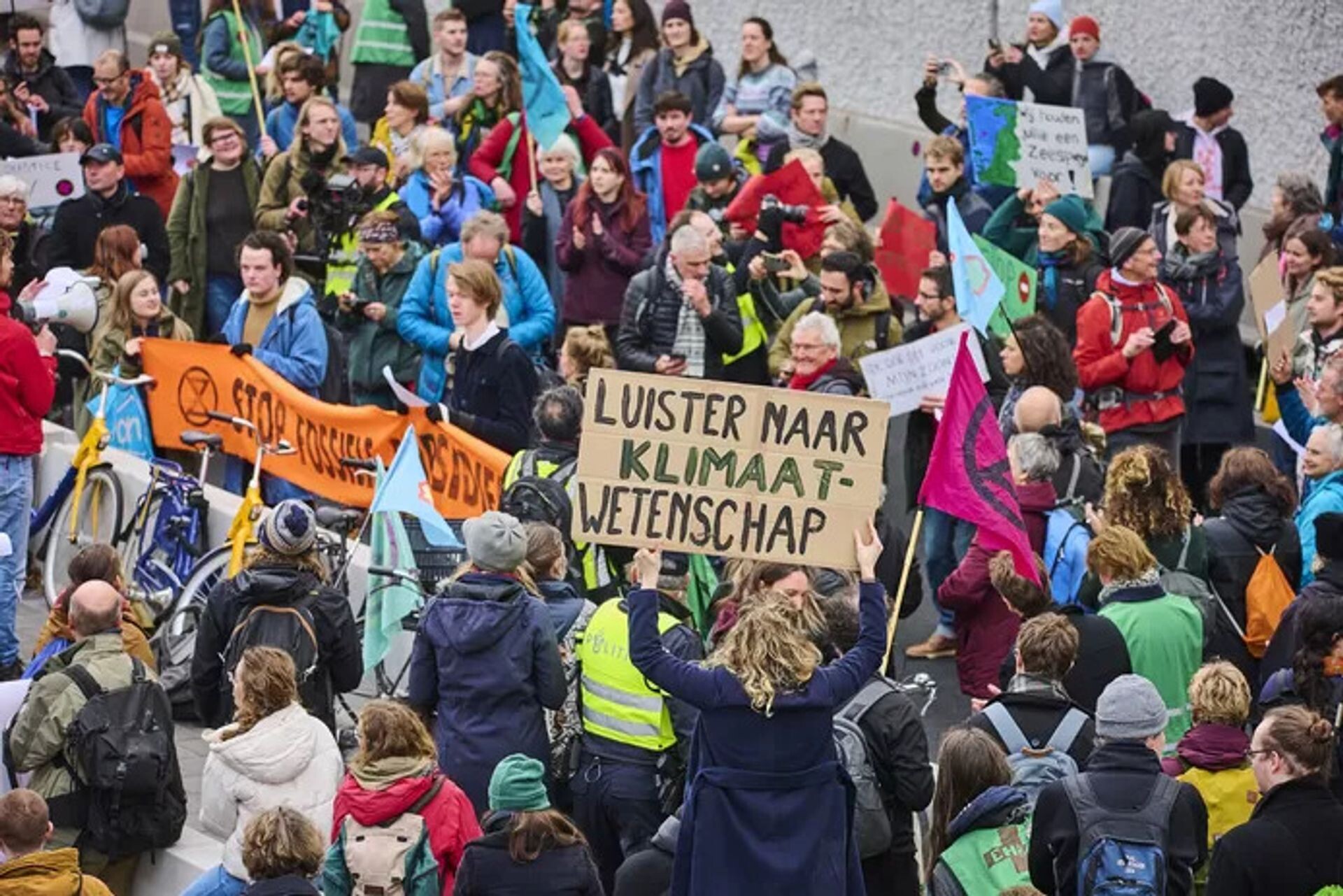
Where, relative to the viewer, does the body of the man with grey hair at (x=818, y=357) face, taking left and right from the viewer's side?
facing the viewer and to the left of the viewer

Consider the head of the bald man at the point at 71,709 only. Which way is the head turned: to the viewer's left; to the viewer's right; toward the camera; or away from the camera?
away from the camera

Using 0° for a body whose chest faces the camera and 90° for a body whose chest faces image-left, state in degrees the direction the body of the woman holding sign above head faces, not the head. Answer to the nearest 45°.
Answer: approximately 180°

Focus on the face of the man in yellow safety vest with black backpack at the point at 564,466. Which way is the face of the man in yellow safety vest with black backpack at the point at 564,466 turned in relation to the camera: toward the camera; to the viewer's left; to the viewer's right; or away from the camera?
away from the camera

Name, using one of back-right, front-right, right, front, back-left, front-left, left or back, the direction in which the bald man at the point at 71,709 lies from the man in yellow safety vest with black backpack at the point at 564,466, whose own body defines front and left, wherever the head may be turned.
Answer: back

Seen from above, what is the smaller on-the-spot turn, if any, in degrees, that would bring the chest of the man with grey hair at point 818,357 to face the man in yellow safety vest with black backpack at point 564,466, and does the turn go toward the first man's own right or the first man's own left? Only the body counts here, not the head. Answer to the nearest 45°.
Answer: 0° — they already face them

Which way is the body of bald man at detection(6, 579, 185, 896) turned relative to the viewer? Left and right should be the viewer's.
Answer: facing away from the viewer and to the left of the viewer

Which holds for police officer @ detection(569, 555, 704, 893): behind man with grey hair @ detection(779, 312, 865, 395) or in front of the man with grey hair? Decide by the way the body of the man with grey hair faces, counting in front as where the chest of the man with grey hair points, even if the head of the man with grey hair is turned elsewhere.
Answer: in front

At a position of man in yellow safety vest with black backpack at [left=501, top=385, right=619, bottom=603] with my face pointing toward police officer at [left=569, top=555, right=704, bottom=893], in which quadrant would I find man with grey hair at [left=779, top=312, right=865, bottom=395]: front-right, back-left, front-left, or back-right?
back-left

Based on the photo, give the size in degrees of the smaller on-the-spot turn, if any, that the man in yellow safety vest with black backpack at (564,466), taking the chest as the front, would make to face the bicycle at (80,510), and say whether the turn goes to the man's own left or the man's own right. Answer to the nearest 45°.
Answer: approximately 90° to the man's own left

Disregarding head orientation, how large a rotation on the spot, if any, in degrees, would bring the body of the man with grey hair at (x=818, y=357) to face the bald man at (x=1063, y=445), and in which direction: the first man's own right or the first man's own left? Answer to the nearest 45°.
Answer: approximately 90° to the first man's own left

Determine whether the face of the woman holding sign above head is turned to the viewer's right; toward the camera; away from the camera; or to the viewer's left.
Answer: away from the camera

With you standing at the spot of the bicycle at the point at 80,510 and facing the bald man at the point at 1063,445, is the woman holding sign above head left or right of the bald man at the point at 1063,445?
right

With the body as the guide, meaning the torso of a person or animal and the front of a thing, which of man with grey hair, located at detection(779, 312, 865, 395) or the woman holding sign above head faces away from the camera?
the woman holding sign above head
